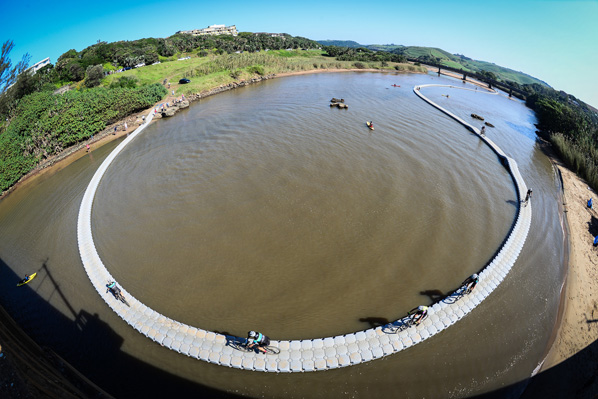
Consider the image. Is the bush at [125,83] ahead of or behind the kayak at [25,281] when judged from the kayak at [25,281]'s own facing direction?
ahead

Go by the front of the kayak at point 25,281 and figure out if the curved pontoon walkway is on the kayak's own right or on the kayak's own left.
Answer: on the kayak's own right

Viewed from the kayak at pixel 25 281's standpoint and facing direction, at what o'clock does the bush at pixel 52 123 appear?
The bush is roughly at 11 o'clock from the kayak.

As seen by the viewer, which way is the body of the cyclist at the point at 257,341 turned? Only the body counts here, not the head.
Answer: to the viewer's left

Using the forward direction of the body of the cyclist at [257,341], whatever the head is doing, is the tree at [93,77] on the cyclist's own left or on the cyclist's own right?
on the cyclist's own right

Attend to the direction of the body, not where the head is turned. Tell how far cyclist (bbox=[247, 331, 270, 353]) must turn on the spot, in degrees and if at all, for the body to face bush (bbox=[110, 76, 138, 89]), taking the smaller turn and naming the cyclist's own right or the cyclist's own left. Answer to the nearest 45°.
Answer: approximately 90° to the cyclist's own right

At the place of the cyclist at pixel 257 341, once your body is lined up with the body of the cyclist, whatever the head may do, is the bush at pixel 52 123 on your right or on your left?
on your right

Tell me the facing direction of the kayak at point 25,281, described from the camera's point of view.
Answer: facing away from the viewer and to the right of the viewer

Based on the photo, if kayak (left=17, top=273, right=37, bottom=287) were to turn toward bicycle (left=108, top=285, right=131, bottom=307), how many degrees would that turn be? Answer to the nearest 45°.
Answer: approximately 90° to its right

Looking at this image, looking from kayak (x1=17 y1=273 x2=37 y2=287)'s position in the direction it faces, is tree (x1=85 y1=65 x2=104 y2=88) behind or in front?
in front

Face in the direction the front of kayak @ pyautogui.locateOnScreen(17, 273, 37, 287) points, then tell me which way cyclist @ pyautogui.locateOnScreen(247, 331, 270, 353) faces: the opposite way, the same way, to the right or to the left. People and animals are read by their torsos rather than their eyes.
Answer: to the left
